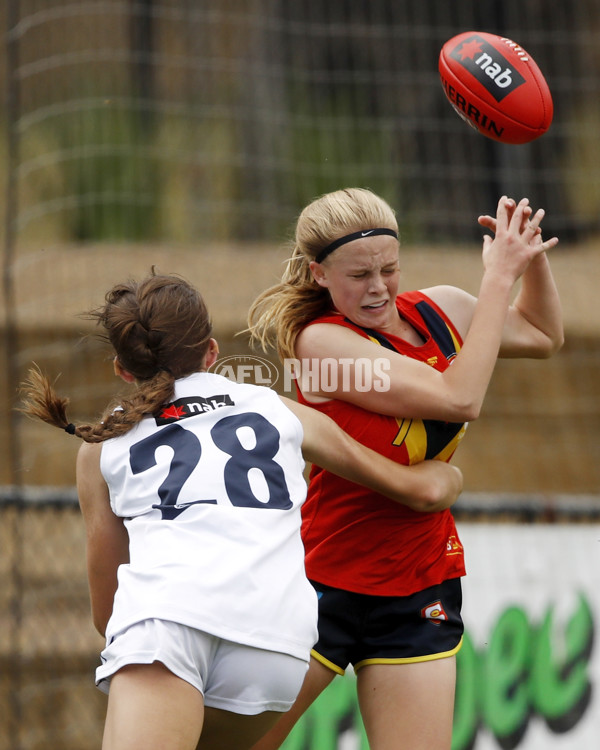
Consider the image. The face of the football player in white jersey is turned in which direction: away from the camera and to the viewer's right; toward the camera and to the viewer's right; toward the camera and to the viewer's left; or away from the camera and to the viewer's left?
away from the camera and to the viewer's right

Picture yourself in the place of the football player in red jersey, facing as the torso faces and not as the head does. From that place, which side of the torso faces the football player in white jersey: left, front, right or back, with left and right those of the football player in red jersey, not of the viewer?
right

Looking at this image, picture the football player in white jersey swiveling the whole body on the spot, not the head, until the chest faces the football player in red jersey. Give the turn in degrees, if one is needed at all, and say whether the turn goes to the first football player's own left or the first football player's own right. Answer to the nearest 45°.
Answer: approximately 45° to the first football player's own right

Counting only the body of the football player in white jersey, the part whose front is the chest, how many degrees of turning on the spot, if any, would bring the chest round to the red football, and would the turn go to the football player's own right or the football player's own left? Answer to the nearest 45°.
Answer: approximately 45° to the football player's own right

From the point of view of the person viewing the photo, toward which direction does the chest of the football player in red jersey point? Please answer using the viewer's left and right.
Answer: facing the viewer and to the right of the viewer

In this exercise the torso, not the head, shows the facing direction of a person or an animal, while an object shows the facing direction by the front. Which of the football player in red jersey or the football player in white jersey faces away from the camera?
the football player in white jersey

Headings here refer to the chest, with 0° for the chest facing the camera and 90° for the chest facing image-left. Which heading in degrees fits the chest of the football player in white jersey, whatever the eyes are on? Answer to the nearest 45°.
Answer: approximately 180°

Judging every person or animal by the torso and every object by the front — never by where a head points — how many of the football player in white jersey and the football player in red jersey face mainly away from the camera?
1
